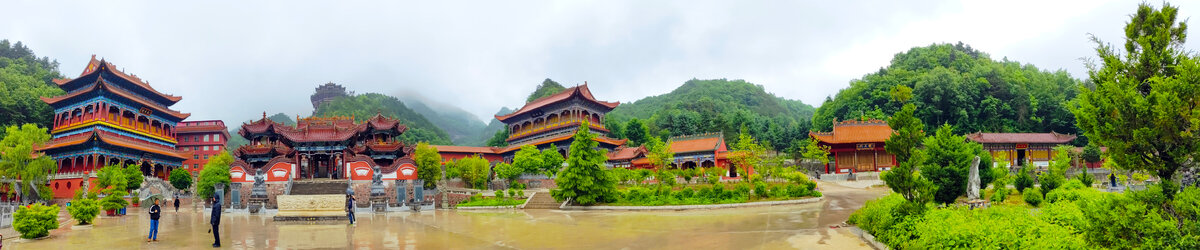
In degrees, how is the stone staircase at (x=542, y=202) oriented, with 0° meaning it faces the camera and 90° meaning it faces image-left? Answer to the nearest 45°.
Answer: approximately 0°

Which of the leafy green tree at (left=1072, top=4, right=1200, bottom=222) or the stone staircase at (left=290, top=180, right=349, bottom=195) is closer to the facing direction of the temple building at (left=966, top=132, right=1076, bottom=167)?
the leafy green tree

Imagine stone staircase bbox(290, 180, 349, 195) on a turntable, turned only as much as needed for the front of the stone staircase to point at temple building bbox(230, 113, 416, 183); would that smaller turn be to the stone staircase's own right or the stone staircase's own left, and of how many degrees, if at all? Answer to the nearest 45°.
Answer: approximately 180°

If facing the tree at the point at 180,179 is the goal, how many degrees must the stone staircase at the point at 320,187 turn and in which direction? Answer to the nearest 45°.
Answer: approximately 135° to its right

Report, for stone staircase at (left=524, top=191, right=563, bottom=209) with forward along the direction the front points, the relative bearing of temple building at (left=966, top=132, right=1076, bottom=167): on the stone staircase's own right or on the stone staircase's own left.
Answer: on the stone staircase's own left

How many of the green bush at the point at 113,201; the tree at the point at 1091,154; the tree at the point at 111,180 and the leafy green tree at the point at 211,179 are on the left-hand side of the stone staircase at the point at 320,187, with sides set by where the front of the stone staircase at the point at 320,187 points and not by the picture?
1

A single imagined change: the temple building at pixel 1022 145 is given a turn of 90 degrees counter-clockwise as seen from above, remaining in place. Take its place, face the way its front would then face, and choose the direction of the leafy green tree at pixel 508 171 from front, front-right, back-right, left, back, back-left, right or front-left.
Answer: back-right

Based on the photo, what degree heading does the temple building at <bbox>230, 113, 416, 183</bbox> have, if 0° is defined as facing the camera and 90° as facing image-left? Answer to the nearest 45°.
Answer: approximately 0°
